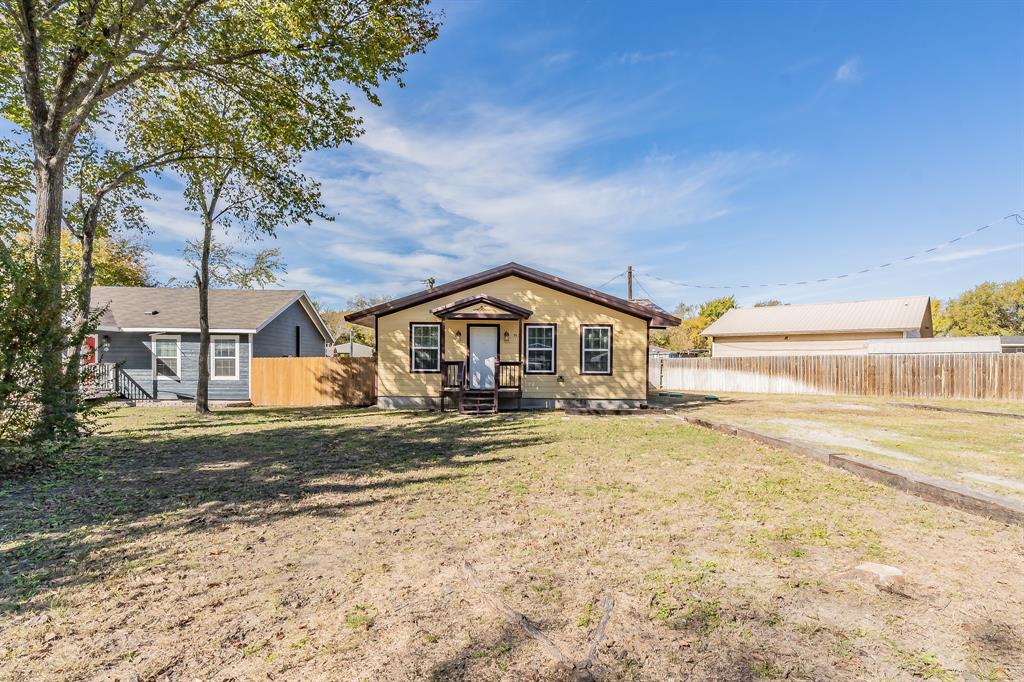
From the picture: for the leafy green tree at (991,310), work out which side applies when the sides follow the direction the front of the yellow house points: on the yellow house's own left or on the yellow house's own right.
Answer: on the yellow house's own left

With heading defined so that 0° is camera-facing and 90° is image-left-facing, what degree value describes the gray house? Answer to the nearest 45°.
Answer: approximately 0°

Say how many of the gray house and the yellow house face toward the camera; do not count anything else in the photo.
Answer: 2

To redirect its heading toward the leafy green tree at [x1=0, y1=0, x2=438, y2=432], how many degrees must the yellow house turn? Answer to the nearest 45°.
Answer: approximately 45° to its right

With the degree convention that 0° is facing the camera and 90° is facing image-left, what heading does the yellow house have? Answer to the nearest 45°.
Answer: approximately 0°

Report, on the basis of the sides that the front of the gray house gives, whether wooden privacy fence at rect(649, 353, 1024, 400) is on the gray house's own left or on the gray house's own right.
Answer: on the gray house's own left

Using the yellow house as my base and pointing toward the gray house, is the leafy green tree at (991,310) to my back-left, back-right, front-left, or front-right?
back-right

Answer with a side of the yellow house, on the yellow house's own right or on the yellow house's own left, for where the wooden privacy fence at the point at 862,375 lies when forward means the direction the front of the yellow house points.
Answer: on the yellow house's own left

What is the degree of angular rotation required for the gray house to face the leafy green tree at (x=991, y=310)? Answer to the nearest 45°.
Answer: approximately 90° to its left
